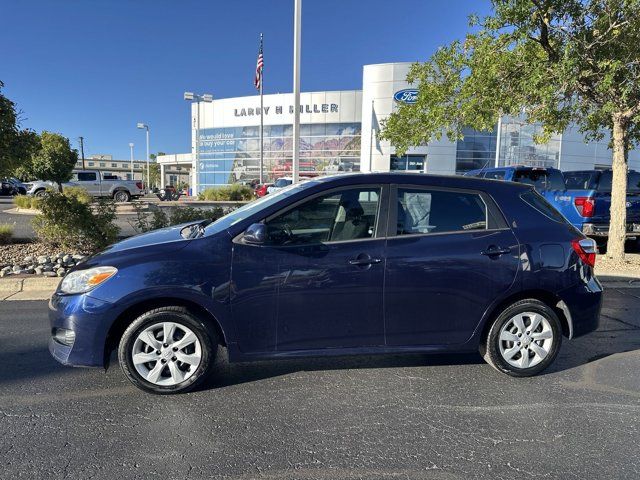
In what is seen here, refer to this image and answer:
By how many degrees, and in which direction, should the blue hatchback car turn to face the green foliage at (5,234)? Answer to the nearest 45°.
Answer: approximately 45° to its right

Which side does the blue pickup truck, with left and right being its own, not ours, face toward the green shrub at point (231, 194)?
front

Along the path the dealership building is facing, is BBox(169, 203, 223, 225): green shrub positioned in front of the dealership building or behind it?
in front

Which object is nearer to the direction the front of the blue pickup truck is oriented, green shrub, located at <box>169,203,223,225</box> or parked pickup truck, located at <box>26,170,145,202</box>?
the parked pickup truck

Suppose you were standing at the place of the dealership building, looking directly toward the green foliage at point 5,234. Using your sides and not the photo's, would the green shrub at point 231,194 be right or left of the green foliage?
right

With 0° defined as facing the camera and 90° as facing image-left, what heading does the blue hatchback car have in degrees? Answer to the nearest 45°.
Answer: approximately 90°

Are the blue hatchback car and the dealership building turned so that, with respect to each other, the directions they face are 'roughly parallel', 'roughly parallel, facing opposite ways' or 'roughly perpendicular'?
roughly perpendicular

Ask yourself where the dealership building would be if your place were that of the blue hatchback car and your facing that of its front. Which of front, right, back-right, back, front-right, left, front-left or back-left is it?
right

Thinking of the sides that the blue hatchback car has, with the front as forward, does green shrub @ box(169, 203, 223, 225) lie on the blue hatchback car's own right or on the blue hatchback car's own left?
on the blue hatchback car's own right

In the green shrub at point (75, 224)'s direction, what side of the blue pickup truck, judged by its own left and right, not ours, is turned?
left

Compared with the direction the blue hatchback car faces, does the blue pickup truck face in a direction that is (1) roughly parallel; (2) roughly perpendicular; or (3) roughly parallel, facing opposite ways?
roughly perpendicular

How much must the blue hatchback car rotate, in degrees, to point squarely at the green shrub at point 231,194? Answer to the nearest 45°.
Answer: approximately 90° to its right

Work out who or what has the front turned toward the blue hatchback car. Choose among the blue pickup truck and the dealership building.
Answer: the dealership building

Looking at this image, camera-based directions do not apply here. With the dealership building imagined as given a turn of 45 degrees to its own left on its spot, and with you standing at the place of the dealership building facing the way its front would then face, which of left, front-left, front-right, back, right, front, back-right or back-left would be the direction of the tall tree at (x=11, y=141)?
front-right

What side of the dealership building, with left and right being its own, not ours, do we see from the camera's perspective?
front

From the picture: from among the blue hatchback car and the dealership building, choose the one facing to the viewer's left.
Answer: the blue hatchback car

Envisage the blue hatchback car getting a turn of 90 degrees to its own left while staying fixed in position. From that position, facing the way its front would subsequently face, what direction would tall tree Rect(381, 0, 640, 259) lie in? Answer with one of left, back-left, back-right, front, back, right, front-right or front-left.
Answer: back-left

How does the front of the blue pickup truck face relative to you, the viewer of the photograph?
facing away from the viewer and to the left of the viewer
